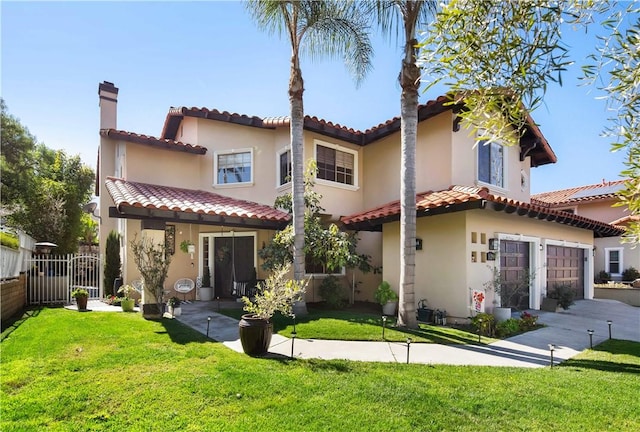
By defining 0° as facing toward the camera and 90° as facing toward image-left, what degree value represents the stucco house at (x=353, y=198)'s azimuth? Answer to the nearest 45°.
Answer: approximately 315°

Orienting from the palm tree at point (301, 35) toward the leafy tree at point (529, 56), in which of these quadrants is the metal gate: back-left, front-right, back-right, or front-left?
back-right

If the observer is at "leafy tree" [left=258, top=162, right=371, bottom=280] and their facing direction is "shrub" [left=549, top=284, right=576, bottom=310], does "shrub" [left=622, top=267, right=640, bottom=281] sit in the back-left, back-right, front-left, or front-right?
front-left

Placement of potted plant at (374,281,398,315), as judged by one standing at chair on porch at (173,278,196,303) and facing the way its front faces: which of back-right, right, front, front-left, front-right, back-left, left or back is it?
front-left

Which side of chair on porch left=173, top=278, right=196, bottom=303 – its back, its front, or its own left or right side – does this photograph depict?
front

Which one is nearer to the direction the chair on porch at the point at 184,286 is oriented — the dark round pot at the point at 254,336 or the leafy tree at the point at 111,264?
the dark round pot

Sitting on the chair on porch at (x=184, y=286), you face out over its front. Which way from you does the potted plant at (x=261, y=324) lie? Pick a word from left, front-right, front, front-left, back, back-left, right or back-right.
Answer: front
